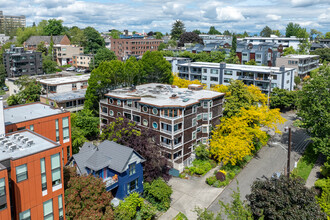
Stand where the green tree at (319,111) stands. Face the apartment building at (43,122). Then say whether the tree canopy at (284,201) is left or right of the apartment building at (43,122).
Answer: left

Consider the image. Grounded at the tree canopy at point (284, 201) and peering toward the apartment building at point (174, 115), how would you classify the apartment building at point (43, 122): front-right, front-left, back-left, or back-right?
front-left

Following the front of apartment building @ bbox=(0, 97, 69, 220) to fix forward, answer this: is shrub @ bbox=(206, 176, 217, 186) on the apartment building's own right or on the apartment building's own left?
on the apartment building's own left

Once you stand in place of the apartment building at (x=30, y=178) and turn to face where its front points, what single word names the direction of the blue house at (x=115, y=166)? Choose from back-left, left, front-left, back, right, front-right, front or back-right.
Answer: left

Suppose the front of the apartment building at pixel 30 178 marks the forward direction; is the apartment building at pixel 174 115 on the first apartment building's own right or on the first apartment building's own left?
on the first apartment building's own left

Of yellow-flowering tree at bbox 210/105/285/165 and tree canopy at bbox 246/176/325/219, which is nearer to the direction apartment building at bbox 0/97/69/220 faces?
the tree canopy

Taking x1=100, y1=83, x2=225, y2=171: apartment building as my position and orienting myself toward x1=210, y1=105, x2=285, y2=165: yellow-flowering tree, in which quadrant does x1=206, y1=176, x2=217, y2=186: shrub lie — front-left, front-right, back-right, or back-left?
front-right
